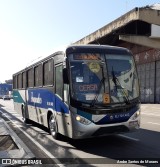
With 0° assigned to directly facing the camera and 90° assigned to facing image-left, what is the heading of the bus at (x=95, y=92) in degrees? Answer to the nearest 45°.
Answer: approximately 315°

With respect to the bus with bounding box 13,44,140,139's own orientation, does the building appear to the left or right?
on its left
